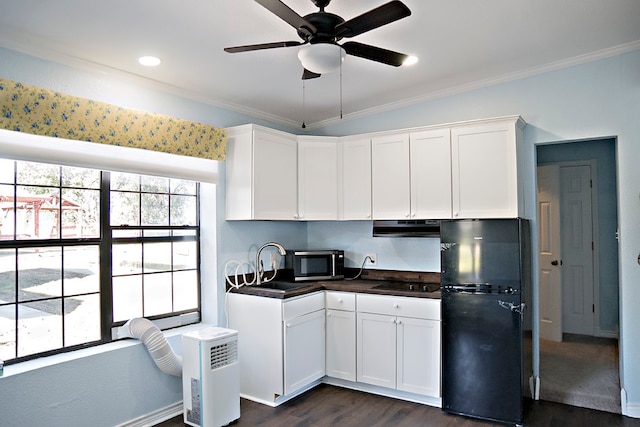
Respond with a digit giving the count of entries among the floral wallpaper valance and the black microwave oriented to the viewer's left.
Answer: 0

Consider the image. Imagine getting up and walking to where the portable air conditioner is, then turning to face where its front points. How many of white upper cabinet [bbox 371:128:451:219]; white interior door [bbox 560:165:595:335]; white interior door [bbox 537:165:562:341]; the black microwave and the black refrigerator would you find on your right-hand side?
0

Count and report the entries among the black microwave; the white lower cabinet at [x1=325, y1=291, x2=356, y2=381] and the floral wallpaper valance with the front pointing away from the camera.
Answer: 0

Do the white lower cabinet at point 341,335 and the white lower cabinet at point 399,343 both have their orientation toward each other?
no

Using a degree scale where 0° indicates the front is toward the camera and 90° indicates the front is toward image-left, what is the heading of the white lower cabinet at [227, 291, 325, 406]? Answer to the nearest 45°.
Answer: approximately 315°

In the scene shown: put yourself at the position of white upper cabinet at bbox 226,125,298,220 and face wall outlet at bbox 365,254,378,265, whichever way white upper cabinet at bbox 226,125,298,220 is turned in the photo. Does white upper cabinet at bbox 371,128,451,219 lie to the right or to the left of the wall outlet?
right

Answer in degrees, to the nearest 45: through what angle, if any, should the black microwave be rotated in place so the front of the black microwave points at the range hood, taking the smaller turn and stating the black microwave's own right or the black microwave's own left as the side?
approximately 45° to the black microwave's own left

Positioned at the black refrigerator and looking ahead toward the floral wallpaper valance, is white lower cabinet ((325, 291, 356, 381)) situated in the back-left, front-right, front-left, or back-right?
front-right

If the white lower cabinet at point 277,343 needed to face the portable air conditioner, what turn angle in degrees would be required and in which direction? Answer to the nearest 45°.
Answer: approximately 90° to its right

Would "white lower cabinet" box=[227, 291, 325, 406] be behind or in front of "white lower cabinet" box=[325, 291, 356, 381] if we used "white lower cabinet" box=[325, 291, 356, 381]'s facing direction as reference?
in front

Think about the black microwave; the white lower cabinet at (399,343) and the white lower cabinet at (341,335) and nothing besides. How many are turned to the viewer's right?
0

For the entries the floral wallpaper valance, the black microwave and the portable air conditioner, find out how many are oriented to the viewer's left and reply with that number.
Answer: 0

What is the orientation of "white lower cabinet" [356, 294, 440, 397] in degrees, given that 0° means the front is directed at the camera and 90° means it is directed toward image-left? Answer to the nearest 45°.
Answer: approximately 45°

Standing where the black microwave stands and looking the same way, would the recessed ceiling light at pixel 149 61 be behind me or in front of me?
in front

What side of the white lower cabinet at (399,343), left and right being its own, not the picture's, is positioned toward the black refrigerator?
left

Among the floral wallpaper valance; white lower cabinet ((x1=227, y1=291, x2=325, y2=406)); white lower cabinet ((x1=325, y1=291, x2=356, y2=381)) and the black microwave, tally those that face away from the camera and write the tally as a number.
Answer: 0

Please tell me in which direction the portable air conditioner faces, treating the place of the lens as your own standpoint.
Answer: facing the viewer and to the right of the viewer
